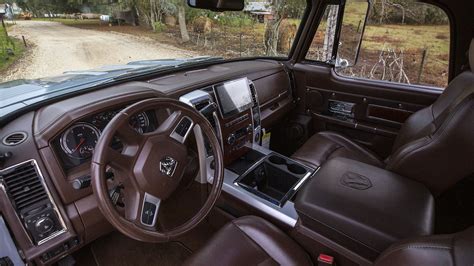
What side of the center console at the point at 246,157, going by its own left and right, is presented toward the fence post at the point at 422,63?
left

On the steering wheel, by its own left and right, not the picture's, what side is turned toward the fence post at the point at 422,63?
left

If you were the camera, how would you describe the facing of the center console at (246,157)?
facing the viewer and to the right of the viewer

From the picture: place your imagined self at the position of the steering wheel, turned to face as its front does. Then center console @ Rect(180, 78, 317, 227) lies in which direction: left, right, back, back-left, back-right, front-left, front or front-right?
left

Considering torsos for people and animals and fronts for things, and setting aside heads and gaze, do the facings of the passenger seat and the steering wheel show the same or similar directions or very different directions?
very different directions

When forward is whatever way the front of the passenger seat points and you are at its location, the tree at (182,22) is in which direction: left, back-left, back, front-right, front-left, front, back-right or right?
front

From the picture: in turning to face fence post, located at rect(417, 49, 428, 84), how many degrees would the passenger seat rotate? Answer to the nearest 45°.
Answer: approximately 90° to its right

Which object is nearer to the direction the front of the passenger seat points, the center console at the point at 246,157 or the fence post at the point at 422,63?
the center console

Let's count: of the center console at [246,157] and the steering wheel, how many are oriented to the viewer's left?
0
